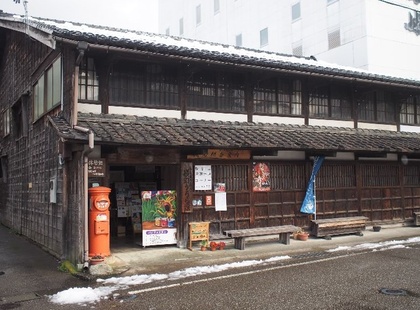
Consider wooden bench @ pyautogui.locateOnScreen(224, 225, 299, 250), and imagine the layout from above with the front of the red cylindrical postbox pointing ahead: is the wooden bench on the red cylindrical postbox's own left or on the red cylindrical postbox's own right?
on the red cylindrical postbox's own left

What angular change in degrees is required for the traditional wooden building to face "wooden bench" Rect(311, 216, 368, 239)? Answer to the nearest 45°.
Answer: approximately 45° to its left

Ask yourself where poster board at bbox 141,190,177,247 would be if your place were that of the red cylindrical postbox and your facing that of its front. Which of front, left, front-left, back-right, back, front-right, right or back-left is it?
back-left

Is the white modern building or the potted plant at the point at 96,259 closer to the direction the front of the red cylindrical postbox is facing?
the potted plant

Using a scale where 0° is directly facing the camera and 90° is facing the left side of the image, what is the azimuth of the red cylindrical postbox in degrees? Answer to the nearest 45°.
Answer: approximately 0°

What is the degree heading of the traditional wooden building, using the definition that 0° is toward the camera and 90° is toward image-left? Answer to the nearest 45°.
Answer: approximately 315°

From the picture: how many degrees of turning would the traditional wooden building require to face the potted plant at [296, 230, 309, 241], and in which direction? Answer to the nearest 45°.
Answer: approximately 45° to its left

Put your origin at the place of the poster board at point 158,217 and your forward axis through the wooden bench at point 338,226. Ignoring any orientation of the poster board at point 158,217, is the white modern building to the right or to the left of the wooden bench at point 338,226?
left
